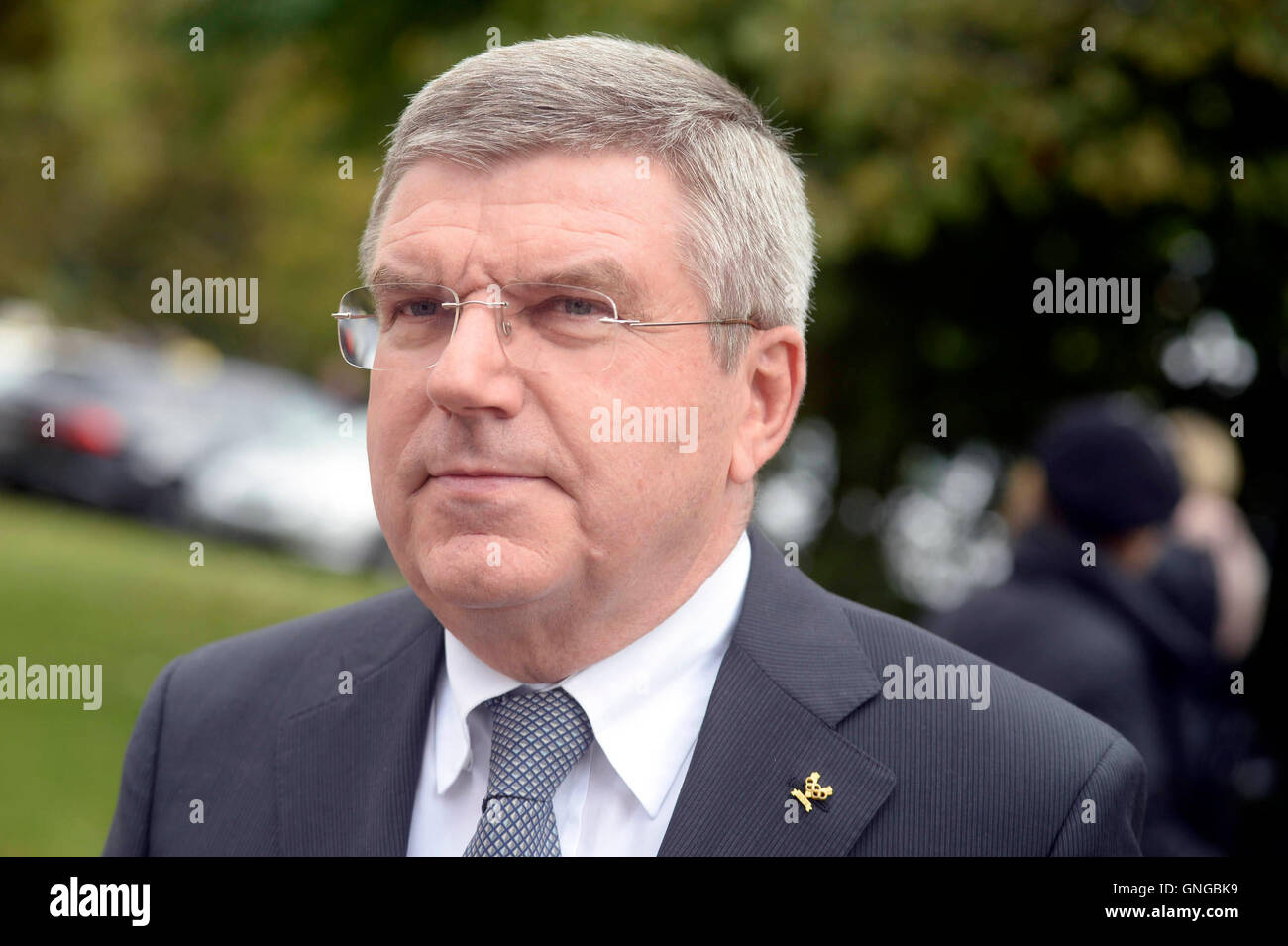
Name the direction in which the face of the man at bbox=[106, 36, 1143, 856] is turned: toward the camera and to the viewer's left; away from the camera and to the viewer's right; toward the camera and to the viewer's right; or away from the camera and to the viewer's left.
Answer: toward the camera and to the viewer's left

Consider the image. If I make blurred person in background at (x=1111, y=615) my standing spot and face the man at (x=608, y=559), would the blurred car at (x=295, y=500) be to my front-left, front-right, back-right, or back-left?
back-right

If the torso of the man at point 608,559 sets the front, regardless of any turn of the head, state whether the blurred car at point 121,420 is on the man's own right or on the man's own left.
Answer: on the man's own right

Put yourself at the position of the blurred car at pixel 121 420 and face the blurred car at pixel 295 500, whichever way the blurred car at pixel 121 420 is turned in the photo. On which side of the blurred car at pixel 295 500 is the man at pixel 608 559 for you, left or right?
right

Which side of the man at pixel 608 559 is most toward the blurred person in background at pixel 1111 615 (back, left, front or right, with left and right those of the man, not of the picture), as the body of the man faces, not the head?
back

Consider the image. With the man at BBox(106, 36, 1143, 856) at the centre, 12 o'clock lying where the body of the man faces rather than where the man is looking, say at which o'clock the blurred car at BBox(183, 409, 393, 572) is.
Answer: The blurred car is roughly at 4 o'clock from the man.

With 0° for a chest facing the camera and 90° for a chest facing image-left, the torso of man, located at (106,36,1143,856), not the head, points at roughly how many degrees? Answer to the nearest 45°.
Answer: approximately 45°
